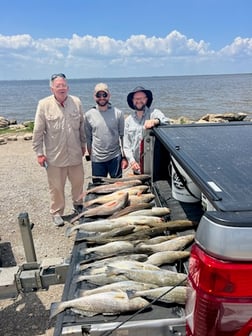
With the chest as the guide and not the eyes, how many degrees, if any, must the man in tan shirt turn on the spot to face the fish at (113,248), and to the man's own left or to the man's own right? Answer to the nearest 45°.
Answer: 0° — they already face it

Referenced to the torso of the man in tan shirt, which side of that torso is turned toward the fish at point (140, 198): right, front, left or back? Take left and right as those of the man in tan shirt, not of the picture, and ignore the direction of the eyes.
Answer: front

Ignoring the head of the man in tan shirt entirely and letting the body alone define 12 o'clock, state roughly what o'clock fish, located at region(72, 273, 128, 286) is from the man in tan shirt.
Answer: The fish is roughly at 12 o'clock from the man in tan shirt.

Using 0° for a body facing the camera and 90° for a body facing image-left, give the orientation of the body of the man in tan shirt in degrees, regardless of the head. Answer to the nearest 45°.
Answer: approximately 0°

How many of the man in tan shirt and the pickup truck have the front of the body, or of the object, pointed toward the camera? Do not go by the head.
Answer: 1

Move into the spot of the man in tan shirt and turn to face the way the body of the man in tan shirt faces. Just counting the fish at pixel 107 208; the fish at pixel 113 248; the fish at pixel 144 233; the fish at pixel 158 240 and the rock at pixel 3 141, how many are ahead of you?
4

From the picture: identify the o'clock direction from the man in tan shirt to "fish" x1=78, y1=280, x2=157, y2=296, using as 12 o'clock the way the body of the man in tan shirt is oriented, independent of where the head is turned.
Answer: The fish is roughly at 12 o'clock from the man in tan shirt.

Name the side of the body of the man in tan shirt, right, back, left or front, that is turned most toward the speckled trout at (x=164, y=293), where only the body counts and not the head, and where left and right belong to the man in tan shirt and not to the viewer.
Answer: front
